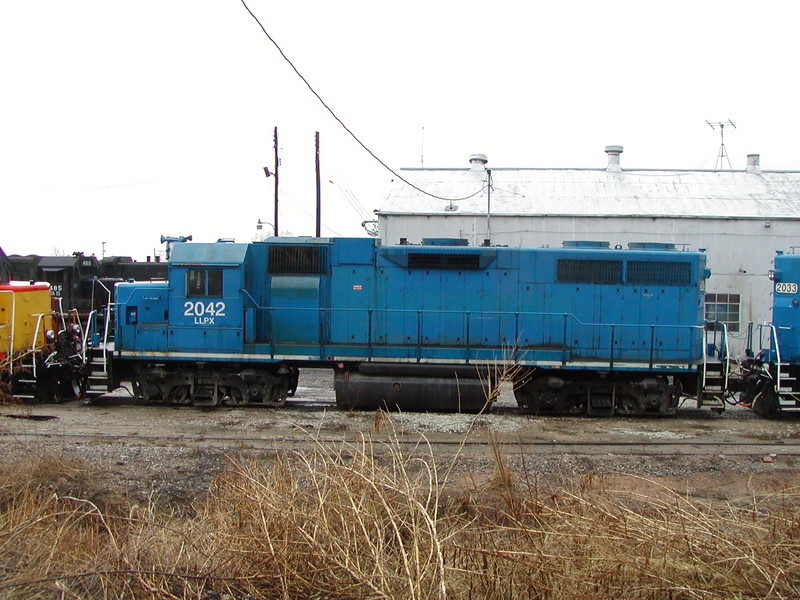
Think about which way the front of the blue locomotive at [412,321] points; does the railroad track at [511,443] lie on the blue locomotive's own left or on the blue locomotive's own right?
on the blue locomotive's own left

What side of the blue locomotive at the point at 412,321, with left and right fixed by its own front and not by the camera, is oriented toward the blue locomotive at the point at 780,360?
back

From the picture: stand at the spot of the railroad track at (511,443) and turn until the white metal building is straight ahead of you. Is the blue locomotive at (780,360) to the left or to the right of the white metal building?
right

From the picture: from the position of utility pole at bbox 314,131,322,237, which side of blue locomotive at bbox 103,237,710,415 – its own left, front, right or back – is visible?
right

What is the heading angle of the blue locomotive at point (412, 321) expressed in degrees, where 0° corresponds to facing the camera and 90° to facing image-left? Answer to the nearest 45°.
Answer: approximately 90°
